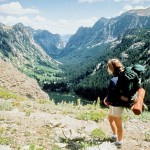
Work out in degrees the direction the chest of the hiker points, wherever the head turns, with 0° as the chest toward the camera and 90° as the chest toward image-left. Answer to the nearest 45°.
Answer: approximately 90°
